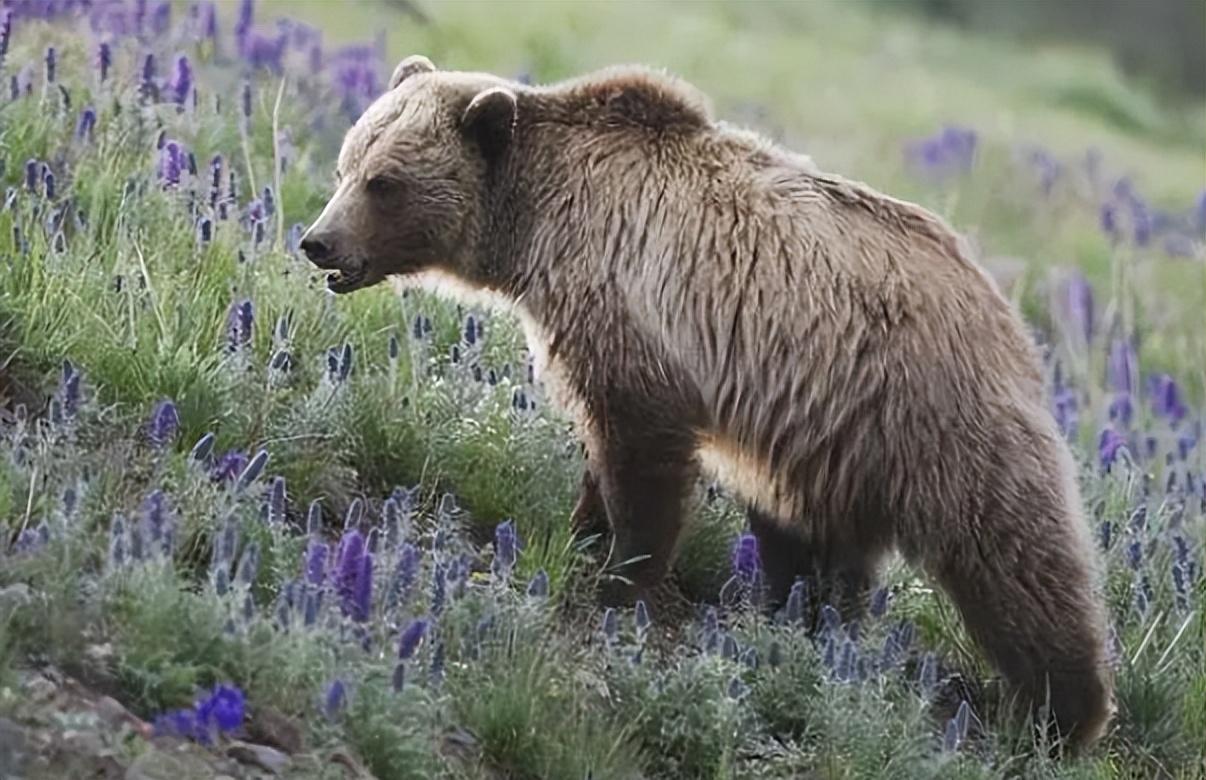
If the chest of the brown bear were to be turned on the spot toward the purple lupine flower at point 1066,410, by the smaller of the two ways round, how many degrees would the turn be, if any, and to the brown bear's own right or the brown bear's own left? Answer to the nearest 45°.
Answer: approximately 135° to the brown bear's own right

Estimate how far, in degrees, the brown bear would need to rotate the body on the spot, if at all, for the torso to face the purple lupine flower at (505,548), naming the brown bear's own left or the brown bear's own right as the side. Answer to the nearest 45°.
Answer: approximately 45° to the brown bear's own left

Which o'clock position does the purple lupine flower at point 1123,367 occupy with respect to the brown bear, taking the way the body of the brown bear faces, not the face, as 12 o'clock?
The purple lupine flower is roughly at 4 o'clock from the brown bear.

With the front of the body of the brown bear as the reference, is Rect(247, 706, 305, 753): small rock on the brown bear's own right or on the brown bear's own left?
on the brown bear's own left

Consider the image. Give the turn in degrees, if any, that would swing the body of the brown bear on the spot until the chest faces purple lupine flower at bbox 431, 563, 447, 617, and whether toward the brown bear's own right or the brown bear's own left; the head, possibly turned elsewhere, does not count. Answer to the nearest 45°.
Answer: approximately 45° to the brown bear's own left

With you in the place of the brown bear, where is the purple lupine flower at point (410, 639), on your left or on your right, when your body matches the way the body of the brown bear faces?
on your left

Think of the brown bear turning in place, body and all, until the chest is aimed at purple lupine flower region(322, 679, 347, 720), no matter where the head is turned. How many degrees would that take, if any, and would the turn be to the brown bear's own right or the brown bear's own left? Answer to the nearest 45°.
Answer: approximately 90° to the brown bear's own left

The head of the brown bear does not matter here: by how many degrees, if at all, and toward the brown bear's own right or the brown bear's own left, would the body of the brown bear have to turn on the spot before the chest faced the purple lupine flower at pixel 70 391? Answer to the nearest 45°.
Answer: approximately 45° to the brown bear's own left

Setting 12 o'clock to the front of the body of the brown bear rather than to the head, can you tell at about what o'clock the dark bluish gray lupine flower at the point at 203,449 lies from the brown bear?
The dark bluish gray lupine flower is roughly at 11 o'clock from the brown bear.

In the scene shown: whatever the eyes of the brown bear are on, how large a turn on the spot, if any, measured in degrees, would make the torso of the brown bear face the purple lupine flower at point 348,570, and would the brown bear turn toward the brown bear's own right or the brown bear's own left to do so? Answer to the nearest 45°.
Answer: approximately 45° to the brown bear's own left

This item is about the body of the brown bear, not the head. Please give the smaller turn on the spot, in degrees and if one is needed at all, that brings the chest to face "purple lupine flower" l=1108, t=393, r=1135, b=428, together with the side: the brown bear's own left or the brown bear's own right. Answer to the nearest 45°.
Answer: approximately 135° to the brown bear's own right

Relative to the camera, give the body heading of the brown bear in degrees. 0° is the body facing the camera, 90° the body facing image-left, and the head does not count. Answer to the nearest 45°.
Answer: approximately 90°

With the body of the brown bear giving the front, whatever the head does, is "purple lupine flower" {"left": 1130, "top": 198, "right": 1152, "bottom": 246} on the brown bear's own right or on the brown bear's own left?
on the brown bear's own right

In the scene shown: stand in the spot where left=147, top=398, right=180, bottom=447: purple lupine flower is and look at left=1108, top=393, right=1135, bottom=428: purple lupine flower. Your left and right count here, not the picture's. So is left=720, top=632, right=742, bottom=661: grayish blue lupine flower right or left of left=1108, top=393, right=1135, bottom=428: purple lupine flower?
right
